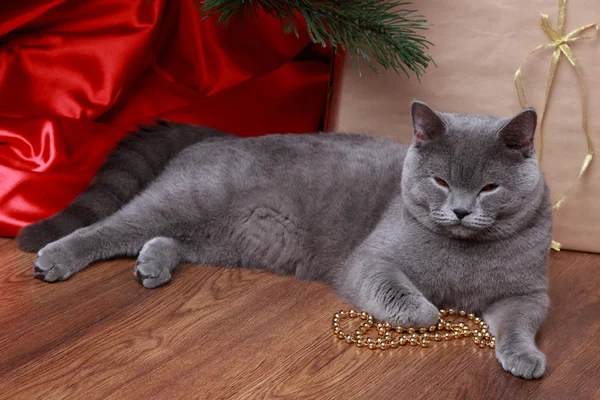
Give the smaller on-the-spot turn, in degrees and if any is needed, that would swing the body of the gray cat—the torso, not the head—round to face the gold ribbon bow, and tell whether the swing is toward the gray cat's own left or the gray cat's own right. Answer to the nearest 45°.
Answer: approximately 90° to the gray cat's own left

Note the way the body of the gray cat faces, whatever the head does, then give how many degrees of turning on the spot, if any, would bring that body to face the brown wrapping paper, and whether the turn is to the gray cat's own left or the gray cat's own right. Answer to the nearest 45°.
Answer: approximately 90° to the gray cat's own left

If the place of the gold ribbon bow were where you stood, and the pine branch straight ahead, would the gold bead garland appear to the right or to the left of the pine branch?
left

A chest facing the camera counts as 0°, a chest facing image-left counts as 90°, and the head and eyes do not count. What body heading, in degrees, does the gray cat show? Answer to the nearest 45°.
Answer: approximately 315°

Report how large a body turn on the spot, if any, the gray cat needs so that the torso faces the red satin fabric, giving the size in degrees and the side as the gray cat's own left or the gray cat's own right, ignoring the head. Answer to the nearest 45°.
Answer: approximately 180°
